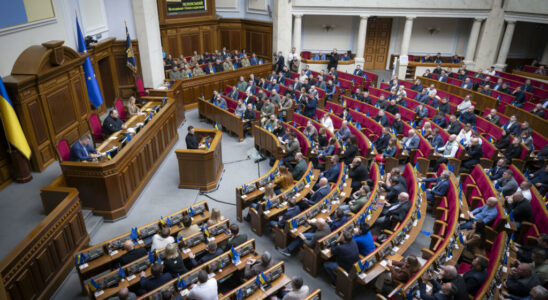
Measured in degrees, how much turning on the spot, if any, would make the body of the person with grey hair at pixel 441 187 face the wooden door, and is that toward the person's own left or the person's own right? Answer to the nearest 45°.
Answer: approximately 90° to the person's own right

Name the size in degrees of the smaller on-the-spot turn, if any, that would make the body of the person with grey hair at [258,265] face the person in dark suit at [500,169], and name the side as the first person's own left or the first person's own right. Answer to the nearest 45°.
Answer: approximately 90° to the first person's own right

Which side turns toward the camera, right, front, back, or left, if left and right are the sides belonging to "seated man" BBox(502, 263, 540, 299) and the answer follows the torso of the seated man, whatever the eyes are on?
left

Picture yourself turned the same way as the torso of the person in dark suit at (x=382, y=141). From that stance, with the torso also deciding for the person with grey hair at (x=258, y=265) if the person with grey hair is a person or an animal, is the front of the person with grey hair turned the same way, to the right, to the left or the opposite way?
to the right

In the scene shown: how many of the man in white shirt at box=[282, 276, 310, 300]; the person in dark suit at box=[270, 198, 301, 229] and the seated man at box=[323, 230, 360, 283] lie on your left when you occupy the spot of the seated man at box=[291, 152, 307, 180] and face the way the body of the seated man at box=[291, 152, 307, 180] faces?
3

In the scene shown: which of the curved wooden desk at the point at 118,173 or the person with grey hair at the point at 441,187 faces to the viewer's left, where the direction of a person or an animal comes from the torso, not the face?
the person with grey hair

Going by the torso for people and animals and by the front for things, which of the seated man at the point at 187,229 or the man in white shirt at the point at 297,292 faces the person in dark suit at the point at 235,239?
the man in white shirt

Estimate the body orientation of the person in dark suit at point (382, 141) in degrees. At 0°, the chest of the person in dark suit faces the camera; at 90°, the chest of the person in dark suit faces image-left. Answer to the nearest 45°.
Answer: approximately 45°

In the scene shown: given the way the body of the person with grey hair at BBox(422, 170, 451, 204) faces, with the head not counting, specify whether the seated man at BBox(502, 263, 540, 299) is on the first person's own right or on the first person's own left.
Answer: on the first person's own left

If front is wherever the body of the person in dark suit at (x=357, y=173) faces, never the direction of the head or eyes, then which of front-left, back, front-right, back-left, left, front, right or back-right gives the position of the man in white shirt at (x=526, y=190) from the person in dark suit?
back

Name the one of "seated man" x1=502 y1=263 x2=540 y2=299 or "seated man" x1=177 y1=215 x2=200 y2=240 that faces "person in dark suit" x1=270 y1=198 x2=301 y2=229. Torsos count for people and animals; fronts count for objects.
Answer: "seated man" x1=502 y1=263 x2=540 y2=299

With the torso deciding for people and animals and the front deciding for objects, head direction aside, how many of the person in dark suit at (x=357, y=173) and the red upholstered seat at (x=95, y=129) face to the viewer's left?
1

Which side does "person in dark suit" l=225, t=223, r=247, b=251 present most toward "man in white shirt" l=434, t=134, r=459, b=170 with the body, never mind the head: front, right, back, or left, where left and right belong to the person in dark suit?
right

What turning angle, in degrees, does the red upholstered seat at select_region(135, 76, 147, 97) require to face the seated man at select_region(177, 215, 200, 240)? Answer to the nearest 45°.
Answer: approximately 45° to its right

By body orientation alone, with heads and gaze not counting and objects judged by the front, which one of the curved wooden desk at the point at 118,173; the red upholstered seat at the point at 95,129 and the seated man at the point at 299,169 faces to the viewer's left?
the seated man

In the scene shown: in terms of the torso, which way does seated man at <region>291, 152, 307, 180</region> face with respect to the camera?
to the viewer's left

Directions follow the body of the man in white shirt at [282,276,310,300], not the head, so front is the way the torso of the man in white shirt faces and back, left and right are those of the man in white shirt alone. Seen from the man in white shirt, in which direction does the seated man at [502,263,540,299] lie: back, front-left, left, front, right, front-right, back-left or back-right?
back-right

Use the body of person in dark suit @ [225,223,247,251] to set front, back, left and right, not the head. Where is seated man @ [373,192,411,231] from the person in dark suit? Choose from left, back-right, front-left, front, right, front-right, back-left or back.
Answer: back-right
